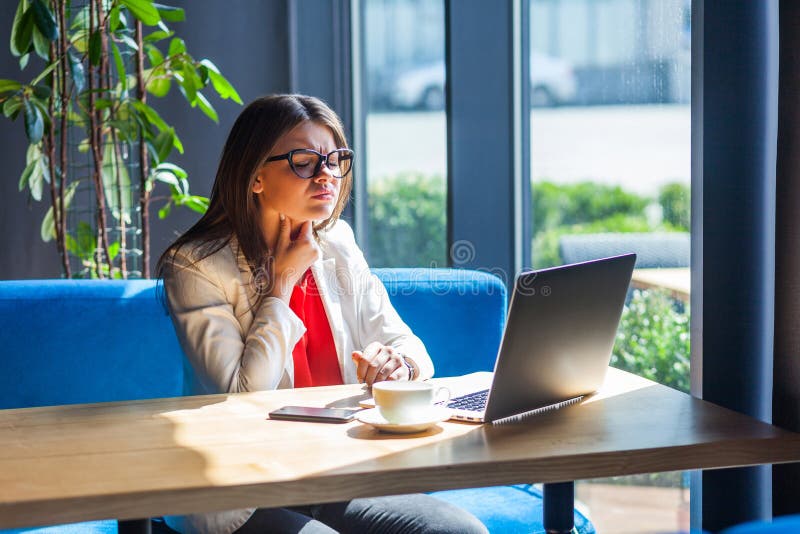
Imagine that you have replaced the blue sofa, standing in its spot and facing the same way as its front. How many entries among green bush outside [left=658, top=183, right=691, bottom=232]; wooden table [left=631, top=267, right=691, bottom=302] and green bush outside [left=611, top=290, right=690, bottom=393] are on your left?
3

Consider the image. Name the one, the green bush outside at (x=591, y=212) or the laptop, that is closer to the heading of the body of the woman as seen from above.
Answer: the laptop

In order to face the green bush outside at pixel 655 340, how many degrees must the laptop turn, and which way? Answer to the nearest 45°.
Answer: approximately 45° to its right

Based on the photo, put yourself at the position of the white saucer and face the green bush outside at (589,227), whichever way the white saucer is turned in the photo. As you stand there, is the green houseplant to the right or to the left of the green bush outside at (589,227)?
left

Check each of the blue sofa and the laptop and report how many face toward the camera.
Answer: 1

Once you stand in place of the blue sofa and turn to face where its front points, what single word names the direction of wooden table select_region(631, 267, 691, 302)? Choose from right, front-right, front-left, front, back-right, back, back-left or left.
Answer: left

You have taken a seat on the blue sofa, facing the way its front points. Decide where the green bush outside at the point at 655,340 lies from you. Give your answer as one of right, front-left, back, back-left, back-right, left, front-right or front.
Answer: left

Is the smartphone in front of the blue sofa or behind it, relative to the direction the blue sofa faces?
in front

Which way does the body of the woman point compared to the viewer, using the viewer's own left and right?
facing the viewer and to the right of the viewer

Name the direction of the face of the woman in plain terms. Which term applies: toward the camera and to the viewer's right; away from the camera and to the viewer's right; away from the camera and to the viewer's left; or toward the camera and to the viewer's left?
toward the camera and to the viewer's right

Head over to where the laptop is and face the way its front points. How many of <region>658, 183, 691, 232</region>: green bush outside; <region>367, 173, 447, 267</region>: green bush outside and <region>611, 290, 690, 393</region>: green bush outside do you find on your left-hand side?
0

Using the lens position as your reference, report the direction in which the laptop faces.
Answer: facing away from the viewer and to the left of the viewer

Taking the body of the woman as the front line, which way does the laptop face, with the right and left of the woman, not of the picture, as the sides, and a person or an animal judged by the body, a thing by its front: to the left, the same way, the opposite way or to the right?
the opposite way

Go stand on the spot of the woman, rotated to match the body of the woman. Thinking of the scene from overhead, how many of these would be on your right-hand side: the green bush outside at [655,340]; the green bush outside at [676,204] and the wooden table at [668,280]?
0

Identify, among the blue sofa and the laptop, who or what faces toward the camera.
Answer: the blue sofa

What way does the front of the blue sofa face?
toward the camera
